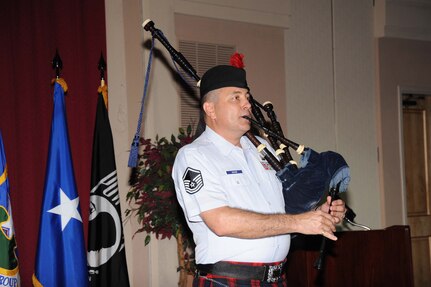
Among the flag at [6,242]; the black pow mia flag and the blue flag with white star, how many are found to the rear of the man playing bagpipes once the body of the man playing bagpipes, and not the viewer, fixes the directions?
3

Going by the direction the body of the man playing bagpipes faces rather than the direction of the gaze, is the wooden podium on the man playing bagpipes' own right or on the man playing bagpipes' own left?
on the man playing bagpipes' own left

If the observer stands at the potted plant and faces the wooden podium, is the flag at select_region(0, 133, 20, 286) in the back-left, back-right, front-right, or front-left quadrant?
back-right

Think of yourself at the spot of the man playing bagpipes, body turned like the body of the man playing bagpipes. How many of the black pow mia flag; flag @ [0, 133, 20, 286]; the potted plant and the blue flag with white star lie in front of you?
0

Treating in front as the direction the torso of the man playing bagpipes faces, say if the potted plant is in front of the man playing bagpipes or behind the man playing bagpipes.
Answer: behind

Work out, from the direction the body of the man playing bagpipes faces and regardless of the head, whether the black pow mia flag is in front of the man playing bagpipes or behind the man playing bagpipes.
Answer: behind

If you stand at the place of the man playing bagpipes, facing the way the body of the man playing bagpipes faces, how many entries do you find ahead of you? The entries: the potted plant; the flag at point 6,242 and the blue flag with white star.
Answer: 0

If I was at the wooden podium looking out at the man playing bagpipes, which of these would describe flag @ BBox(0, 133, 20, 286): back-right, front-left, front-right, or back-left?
front-right
